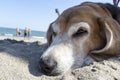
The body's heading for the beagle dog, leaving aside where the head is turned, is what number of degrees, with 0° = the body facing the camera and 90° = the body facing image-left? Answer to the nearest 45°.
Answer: approximately 45°
